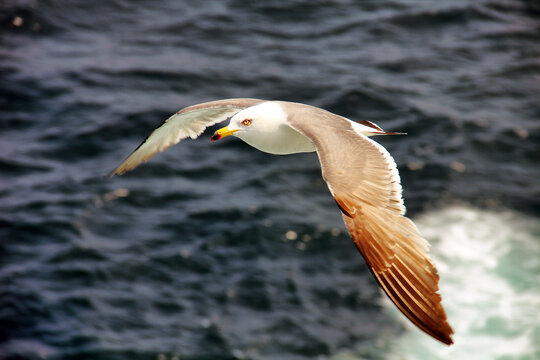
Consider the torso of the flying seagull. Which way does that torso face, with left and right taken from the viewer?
facing the viewer and to the left of the viewer
